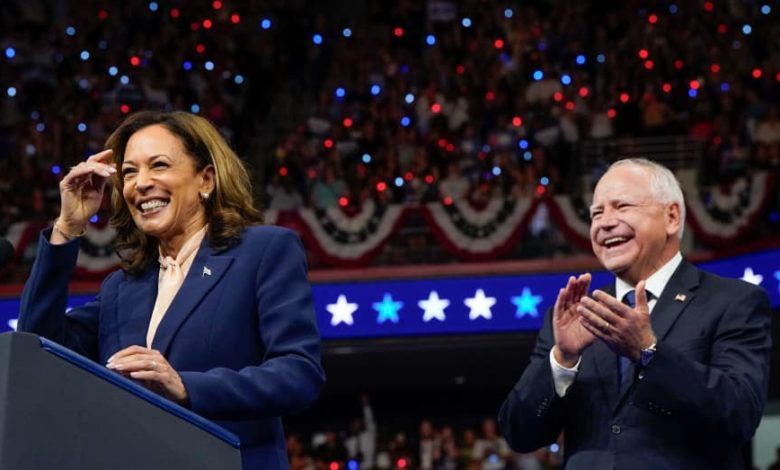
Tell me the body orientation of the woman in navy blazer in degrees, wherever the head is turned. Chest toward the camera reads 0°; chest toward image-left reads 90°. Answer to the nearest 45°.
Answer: approximately 45°

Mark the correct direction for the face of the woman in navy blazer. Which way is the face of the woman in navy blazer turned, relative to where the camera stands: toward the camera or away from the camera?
toward the camera

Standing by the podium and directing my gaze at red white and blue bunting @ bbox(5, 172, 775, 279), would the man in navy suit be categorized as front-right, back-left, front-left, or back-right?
front-right

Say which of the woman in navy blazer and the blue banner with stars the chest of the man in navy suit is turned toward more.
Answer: the woman in navy blazer

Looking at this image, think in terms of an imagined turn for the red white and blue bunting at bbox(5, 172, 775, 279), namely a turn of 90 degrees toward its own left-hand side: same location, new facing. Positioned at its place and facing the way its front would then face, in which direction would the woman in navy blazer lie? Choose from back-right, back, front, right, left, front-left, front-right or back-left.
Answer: right

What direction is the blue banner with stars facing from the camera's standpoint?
toward the camera

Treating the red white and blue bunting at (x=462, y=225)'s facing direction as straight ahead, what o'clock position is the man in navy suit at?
The man in navy suit is roughly at 12 o'clock from the red white and blue bunting.

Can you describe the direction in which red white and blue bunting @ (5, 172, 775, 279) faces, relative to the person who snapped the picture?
facing the viewer

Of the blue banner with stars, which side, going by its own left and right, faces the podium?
front

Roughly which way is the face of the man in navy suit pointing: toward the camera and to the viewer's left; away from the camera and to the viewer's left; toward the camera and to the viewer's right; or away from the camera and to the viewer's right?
toward the camera and to the viewer's left

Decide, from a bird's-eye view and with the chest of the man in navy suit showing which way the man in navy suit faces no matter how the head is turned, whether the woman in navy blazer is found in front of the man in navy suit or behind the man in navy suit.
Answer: in front

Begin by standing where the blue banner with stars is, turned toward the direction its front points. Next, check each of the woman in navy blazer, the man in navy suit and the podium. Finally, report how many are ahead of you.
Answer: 3

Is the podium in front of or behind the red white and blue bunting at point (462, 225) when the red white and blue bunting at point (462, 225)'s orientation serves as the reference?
in front
